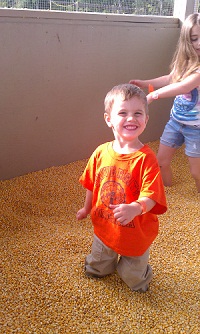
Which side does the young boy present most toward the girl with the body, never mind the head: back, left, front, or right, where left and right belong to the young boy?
back

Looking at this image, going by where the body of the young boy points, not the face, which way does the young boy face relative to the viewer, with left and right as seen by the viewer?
facing the viewer

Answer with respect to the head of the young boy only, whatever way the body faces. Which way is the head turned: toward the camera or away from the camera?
toward the camera
